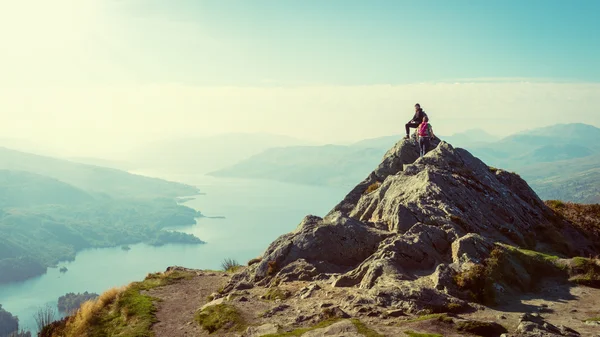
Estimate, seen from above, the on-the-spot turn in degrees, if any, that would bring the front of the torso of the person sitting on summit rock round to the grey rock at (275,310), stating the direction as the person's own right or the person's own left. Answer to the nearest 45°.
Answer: approximately 90° to the person's own left

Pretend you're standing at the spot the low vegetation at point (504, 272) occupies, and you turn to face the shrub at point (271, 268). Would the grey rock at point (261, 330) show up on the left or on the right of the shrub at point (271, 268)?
left
